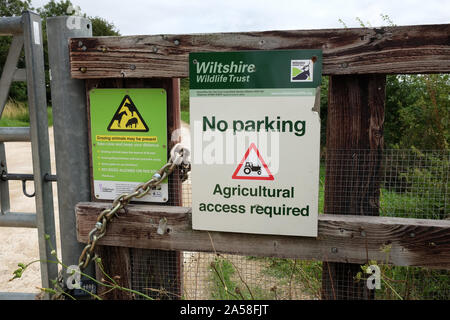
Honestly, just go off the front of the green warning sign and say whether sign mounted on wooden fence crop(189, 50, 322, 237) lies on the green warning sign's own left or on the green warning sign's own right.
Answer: on the green warning sign's own left

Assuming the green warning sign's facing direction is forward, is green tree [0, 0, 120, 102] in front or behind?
behind

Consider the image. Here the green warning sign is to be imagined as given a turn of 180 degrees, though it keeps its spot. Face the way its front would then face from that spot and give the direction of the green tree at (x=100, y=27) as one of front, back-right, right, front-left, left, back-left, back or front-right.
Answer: front

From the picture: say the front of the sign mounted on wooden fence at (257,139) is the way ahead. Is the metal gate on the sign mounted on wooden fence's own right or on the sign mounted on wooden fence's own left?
on the sign mounted on wooden fence's own right

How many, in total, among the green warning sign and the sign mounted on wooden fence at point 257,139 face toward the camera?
2

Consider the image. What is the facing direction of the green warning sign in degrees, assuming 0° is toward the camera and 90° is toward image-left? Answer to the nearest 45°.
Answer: approximately 0°

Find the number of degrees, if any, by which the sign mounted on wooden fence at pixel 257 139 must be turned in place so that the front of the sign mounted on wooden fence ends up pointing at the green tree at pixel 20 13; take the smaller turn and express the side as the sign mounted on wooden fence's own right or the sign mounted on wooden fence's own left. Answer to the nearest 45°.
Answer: approximately 135° to the sign mounted on wooden fence's own right
